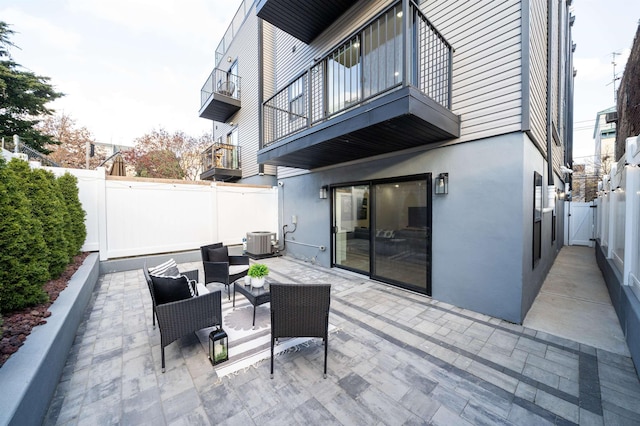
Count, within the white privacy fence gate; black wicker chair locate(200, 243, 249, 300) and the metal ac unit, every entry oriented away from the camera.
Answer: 0

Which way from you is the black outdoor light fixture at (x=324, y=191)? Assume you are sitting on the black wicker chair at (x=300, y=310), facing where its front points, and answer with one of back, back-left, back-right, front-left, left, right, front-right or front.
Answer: front

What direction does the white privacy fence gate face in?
toward the camera

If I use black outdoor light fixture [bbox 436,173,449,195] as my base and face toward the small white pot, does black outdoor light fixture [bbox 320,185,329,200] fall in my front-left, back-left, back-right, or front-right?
front-right

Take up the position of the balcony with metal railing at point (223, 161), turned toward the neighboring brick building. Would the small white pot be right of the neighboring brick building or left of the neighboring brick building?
right

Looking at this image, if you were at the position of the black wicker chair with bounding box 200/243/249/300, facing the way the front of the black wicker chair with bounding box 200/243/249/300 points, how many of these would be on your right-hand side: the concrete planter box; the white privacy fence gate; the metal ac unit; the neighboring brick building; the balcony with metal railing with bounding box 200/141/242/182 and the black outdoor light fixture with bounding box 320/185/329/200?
1

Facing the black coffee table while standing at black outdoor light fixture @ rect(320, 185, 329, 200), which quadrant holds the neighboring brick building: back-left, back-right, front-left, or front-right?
back-left

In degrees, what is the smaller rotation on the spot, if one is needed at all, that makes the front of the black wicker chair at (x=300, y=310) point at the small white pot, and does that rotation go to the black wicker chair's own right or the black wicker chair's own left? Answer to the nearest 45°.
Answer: approximately 45° to the black wicker chair's own left

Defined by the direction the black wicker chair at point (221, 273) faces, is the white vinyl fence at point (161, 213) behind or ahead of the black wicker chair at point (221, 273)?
behind

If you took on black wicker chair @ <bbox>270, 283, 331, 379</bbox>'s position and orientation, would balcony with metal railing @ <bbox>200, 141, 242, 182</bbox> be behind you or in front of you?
in front

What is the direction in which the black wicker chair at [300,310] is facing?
away from the camera

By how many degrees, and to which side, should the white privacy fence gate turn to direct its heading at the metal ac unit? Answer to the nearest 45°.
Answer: approximately 45° to its right

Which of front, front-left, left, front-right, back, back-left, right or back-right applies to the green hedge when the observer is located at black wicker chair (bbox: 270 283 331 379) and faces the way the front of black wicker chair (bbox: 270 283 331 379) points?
left

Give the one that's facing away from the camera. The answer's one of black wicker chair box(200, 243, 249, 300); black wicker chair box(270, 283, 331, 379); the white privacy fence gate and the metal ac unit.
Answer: black wicker chair box(270, 283, 331, 379)

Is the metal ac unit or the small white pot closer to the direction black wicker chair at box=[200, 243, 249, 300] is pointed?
the small white pot

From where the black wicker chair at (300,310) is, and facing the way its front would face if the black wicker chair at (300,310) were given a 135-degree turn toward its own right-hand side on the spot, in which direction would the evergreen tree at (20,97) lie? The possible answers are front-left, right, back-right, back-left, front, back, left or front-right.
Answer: back
